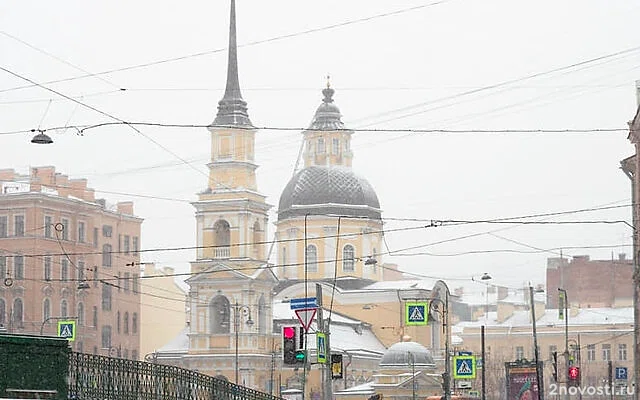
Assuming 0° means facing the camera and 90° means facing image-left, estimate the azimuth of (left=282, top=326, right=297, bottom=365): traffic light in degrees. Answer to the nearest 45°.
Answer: approximately 0°

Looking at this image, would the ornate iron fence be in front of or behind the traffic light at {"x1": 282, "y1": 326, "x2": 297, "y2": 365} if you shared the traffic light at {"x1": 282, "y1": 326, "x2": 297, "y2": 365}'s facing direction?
in front

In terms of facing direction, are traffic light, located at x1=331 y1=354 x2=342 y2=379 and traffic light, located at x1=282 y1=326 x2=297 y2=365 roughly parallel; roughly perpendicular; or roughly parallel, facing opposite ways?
roughly parallel

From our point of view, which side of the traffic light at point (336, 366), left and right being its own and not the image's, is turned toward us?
front

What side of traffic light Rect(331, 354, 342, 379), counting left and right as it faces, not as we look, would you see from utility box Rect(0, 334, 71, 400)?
front

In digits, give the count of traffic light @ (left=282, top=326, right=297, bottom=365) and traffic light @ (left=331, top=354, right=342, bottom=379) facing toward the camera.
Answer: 2

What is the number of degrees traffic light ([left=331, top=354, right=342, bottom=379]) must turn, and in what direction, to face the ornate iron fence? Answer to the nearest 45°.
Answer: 0° — it already faces it

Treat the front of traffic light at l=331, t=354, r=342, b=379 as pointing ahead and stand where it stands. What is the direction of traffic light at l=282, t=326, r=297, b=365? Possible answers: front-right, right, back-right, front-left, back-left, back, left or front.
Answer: front

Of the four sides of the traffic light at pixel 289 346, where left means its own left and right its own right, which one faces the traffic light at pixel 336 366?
left

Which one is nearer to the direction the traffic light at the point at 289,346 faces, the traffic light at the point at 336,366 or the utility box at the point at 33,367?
the utility box
